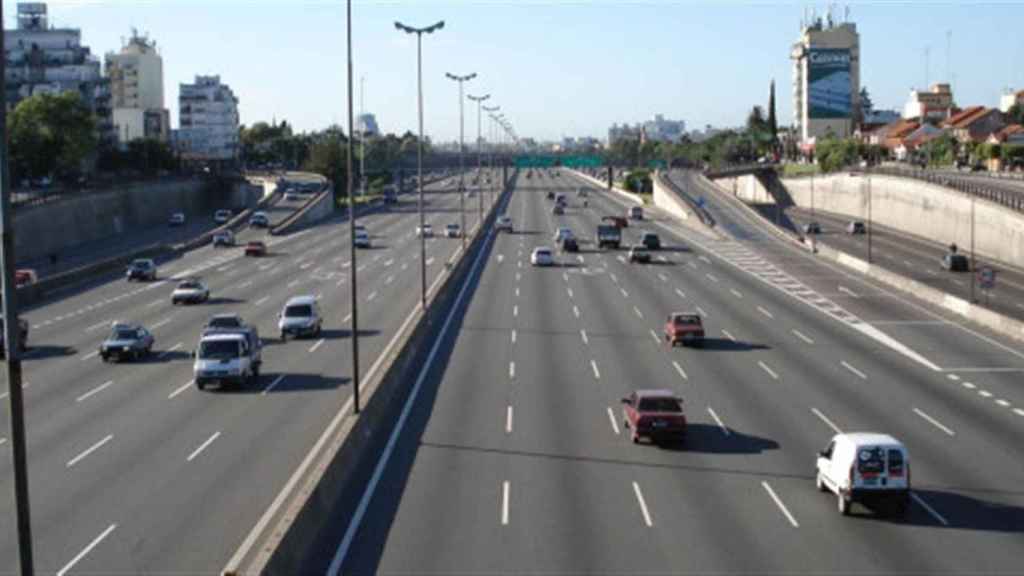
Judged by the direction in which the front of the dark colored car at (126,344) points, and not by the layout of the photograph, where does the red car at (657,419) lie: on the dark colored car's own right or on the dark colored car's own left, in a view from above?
on the dark colored car's own left

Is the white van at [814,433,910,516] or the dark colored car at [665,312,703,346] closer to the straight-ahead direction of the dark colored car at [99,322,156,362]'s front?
the white van

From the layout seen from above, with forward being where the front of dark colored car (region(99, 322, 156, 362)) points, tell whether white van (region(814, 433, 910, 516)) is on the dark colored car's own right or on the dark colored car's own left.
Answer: on the dark colored car's own left

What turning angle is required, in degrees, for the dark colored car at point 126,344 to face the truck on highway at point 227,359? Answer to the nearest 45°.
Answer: approximately 45° to its left

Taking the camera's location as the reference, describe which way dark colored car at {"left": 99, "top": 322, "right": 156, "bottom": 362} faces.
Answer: facing the viewer and to the left of the viewer

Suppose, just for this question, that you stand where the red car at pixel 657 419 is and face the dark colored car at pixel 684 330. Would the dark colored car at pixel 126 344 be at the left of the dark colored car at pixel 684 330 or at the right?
left

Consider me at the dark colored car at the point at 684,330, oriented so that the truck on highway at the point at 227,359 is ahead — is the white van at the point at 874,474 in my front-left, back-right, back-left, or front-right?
front-left

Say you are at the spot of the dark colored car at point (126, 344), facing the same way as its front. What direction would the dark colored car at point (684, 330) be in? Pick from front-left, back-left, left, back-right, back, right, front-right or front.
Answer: back-left

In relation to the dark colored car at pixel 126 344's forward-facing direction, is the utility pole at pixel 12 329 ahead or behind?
ahead

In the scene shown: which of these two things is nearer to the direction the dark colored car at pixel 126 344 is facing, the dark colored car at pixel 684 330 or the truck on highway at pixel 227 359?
the truck on highway
